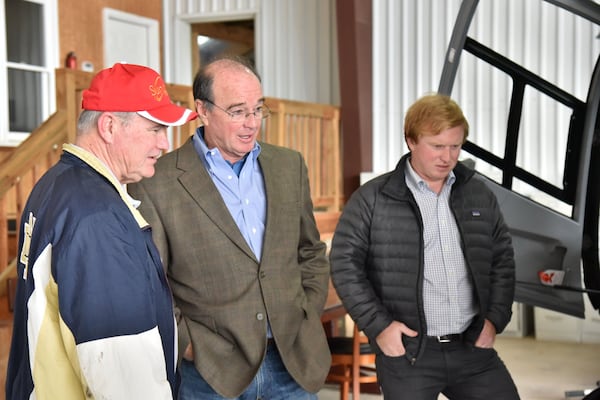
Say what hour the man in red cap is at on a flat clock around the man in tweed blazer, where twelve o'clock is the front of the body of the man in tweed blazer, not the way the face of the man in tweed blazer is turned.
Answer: The man in red cap is roughly at 2 o'clock from the man in tweed blazer.

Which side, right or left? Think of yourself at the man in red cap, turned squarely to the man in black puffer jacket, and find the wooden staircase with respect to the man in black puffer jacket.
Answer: left

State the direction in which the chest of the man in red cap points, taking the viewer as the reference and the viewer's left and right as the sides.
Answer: facing to the right of the viewer

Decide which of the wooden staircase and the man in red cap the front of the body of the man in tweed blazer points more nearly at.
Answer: the man in red cap

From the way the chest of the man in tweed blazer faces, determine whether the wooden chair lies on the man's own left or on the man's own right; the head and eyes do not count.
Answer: on the man's own left

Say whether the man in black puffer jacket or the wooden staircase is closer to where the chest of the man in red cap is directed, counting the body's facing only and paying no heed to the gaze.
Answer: the man in black puffer jacket

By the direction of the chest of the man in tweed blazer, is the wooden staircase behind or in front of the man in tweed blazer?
behind

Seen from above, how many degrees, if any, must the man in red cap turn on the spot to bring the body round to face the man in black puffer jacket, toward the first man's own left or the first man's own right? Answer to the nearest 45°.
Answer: approximately 45° to the first man's own left

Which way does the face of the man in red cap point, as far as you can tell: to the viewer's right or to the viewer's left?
to the viewer's right
